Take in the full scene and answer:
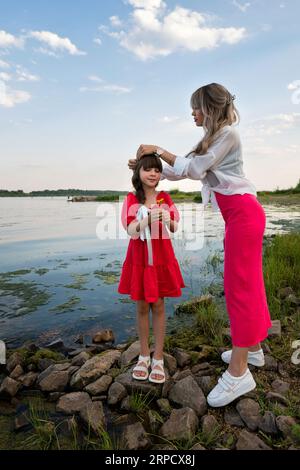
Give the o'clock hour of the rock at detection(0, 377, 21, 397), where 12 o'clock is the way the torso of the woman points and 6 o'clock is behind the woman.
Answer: The rock is roughly at 12 o'clock from the woman.

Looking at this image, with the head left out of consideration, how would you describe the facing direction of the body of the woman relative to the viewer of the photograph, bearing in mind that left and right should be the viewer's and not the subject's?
facing to the left of the viewer

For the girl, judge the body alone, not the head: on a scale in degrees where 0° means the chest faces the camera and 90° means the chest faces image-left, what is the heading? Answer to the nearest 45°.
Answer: approximately 0°

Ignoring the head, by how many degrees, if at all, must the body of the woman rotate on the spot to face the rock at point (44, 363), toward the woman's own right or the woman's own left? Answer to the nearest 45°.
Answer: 0° — they already face it

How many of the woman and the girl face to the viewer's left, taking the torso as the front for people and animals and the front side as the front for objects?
1

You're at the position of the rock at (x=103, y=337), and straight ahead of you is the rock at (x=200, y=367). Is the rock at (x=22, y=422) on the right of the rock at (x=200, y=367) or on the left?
right

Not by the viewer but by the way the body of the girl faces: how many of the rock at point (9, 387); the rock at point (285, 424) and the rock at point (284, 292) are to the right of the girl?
1

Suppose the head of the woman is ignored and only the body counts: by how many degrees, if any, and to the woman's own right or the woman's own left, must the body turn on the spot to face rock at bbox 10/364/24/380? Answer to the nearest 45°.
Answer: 0° — they already face it

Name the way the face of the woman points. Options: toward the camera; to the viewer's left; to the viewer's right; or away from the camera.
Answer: to the viewer's left

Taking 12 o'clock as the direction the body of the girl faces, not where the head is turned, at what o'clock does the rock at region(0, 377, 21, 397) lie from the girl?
The rock is roughly at 3 o'clock from the girl.
